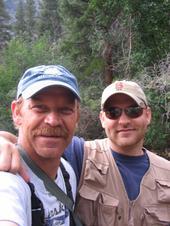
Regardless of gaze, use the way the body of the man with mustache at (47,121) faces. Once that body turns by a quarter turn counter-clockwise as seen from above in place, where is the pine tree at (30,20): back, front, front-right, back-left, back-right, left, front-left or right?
front-left

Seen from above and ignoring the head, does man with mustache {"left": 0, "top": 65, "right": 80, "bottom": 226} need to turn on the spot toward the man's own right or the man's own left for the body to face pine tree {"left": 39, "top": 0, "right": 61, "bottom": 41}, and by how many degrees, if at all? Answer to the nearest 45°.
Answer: approximately 135° to the man's own left

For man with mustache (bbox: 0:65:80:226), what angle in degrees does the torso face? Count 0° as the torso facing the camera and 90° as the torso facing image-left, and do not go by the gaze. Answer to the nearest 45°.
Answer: approximately 315°
